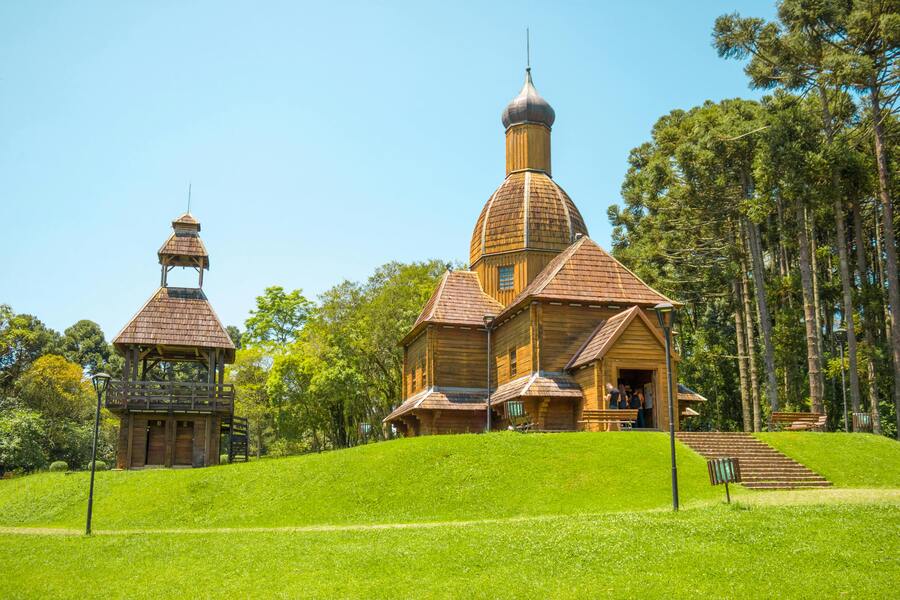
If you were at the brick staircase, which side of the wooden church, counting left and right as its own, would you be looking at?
front

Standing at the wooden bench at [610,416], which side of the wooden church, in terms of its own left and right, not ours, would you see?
front

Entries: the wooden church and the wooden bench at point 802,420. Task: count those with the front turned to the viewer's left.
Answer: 0

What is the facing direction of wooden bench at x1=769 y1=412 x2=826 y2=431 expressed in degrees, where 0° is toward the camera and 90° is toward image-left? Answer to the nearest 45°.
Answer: approximately 0°

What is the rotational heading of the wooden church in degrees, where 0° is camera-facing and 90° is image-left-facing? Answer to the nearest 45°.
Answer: approximately 315°

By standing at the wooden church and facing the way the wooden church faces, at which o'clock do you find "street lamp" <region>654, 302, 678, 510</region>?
The street lamp is roughly at 1 o'clock from the wooden church.

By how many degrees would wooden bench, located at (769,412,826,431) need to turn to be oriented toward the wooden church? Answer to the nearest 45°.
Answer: approximately 90° to its right

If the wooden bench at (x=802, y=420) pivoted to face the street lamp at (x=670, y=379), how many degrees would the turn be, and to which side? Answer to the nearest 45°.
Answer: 0° — it already faces it

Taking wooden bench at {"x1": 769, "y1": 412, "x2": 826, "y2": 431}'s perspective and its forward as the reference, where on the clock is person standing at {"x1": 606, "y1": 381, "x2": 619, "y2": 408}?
The person standing is roughly at 2 o'clock from the wooden bench.

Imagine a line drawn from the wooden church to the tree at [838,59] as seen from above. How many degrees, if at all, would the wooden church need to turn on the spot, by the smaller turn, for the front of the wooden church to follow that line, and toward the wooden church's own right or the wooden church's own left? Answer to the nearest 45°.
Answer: approximately 45° to the wooden church's own left

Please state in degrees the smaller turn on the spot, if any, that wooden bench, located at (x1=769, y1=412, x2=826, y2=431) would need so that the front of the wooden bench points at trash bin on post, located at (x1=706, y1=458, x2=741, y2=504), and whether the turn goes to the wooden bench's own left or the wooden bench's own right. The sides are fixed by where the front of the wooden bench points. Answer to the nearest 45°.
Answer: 0° — it already faces it

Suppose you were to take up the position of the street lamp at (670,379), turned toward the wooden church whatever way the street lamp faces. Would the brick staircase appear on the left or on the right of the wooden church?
right

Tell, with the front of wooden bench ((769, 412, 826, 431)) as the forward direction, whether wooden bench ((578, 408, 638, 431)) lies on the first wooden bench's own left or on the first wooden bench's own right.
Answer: on the first wooden bench's own right
